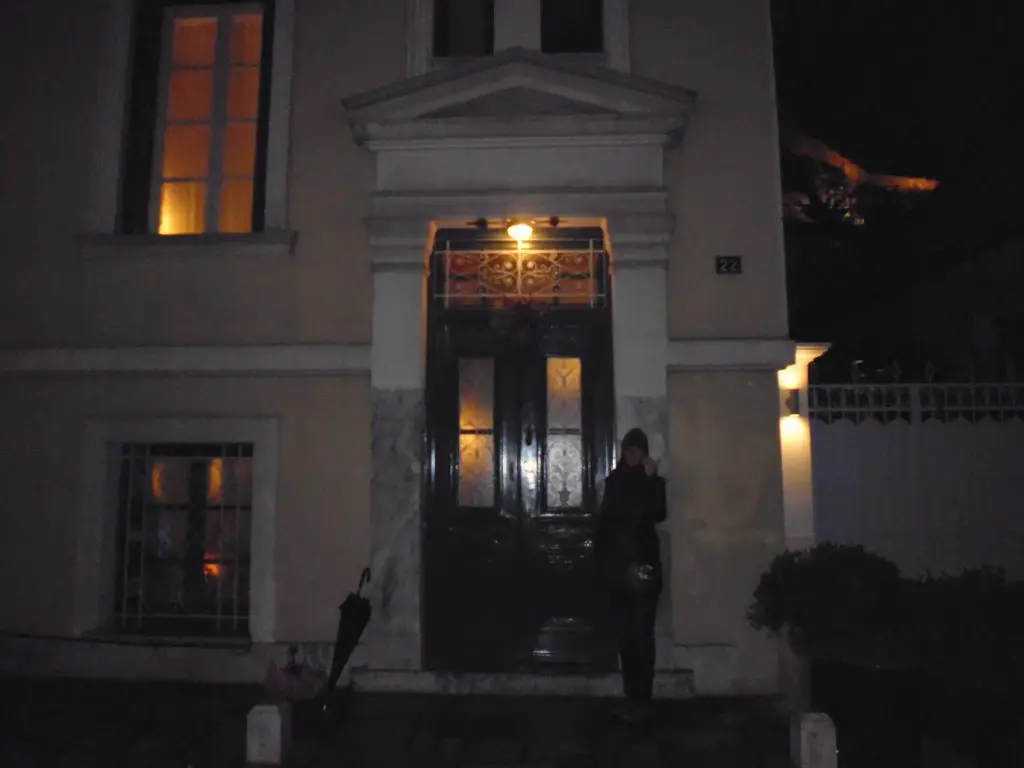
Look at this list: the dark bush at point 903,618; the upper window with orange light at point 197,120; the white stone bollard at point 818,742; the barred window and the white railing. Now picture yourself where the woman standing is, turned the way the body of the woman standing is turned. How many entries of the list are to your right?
2

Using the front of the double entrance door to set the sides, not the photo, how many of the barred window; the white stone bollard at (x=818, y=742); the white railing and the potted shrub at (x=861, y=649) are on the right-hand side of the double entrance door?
1

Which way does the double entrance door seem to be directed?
toward the camera

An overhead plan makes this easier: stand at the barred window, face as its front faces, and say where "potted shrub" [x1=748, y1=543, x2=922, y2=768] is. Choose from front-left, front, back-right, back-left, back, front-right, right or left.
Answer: front-left

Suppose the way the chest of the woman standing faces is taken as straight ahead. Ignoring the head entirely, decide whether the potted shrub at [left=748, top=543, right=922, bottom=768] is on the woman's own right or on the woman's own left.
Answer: on the woman's own left

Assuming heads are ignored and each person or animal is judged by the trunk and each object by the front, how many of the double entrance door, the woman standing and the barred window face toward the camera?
3

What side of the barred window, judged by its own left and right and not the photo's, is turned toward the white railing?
left

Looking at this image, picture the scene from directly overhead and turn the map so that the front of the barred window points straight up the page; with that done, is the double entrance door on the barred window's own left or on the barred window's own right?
on the barred window's own left

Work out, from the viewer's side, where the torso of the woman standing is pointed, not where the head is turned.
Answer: toward the camera

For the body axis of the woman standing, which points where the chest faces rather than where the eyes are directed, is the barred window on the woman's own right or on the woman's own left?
on the woman's own right

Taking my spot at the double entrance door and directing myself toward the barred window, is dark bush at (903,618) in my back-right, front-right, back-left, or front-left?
back-left

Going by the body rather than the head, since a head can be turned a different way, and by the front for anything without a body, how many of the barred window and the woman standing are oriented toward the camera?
2
